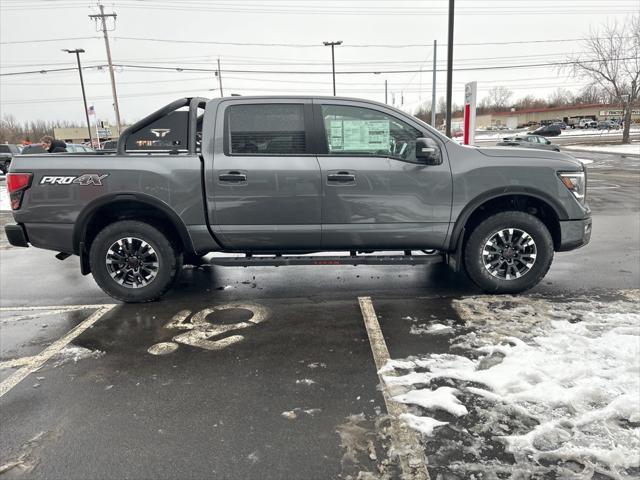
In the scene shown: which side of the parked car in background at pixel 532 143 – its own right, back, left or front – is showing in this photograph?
right

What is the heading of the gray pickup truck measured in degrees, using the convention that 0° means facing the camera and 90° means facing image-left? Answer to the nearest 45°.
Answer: approximately 270°

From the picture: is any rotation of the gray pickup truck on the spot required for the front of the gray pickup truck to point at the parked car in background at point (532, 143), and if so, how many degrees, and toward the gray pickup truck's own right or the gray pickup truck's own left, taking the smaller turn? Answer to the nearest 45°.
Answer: approximately 45° to the gray pickup truck's own left

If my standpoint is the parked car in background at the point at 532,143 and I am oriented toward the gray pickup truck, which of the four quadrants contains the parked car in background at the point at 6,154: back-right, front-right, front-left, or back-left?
front-right

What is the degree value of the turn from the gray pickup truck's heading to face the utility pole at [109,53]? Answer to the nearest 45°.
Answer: approximately 90° to its left

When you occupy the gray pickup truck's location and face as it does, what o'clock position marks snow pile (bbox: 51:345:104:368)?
The snow pile is roughly at 5 o'clock from the gray pickup truck.

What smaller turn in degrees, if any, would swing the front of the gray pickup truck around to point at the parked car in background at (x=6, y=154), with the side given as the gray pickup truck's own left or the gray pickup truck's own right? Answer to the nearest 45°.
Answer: approximately 135° to the gray pickup truck's own left
